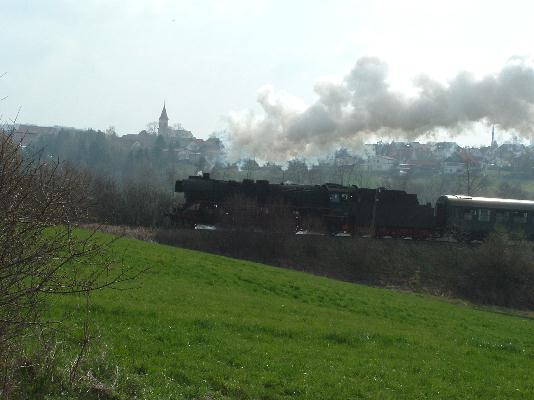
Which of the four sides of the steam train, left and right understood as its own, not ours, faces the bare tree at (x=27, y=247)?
left

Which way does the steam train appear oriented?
to the viewer's left
